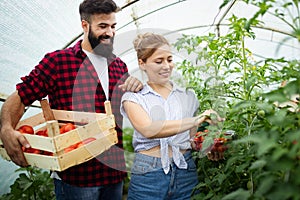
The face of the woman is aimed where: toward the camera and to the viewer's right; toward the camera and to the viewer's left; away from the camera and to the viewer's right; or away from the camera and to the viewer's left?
toward the camera and to the viewer's right

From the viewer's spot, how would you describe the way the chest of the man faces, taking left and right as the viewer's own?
facing the viewer and to the right of the viewer

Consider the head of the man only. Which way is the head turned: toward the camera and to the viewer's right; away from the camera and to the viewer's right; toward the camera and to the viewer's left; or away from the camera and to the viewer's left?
toward the camera and to the viewer's right
